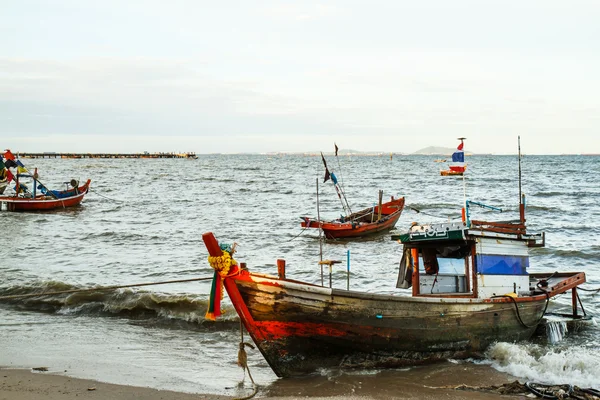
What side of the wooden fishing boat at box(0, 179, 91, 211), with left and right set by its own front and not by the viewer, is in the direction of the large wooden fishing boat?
right

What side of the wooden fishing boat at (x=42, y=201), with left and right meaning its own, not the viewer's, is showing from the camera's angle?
right

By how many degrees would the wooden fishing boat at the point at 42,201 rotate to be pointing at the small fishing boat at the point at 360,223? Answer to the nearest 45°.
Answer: approximately 45° to its right

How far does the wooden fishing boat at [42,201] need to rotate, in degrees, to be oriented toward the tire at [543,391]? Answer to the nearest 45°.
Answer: approximately 90° to its right

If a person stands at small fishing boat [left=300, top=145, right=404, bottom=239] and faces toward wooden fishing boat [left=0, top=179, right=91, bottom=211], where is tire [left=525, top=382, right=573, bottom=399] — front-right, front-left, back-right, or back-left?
back-left

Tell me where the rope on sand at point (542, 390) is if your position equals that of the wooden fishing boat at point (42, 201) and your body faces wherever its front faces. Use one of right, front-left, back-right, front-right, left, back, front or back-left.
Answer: right
